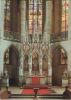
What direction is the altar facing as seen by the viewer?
toward the camera
